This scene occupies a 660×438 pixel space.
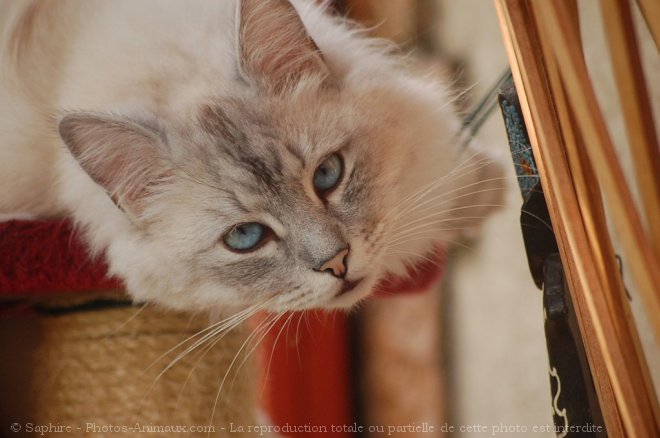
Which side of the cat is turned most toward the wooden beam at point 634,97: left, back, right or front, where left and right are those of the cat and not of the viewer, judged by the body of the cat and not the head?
front

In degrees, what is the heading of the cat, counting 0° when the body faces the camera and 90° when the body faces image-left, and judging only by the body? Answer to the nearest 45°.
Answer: approximately 315°

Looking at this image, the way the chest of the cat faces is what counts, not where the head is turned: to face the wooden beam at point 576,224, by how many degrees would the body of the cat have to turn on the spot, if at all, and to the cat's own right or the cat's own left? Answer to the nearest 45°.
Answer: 0° — it already faces it
